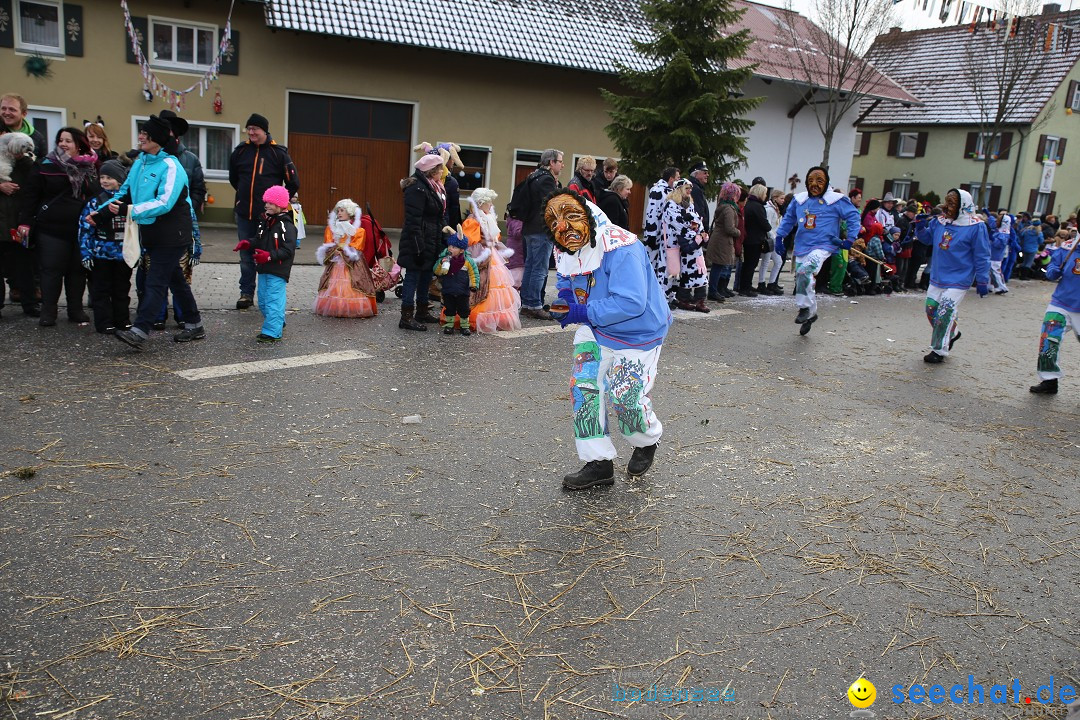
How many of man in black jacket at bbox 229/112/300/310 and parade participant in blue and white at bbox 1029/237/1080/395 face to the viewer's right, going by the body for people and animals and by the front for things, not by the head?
0

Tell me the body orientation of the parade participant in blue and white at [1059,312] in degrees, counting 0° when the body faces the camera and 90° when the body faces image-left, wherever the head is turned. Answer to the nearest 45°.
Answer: approximately 45°

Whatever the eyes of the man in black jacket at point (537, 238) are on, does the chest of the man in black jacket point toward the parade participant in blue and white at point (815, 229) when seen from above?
yes

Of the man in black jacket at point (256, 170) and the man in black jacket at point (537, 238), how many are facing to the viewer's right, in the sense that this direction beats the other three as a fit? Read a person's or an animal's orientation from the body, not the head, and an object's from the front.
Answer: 1

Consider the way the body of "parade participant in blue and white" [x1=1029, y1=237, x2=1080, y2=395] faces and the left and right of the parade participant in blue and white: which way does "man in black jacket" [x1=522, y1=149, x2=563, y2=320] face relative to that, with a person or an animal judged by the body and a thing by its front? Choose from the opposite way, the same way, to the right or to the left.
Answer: the opposite way

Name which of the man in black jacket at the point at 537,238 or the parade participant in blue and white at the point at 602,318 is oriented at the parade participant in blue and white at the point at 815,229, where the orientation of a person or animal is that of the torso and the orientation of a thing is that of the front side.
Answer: the man in black jacket

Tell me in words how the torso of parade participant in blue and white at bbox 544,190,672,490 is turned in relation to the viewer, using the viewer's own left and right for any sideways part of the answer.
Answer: facing the viewer and to the left of the viewer

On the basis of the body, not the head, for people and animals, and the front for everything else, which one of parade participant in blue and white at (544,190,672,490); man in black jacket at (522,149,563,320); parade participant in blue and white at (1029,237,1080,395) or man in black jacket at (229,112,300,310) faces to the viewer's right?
man in black jacket at (522,149,563,320)

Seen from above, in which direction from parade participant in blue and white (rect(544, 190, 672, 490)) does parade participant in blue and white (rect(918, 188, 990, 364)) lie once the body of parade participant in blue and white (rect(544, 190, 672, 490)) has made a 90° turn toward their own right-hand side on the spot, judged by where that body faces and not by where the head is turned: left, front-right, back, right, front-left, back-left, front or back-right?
right

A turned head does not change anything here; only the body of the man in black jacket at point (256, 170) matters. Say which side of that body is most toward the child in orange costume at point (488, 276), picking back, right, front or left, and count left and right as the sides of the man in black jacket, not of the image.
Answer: left

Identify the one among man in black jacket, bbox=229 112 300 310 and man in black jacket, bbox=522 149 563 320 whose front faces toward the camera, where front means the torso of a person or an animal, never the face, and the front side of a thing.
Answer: man in black jacket, bbox=229 112 300 310

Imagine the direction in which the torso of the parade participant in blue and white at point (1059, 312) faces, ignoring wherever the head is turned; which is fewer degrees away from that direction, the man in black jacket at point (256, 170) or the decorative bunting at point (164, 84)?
the man in black jacket

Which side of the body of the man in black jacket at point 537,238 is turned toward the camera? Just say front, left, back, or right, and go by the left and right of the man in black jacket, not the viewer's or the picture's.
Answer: right

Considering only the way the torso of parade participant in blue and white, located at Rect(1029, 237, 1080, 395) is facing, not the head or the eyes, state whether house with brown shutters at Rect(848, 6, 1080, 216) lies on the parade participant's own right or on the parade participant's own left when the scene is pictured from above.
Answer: on the parade participant's own right

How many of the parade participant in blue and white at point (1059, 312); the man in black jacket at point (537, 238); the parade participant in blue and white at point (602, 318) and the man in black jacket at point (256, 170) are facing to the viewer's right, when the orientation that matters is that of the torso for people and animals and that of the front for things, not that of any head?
1

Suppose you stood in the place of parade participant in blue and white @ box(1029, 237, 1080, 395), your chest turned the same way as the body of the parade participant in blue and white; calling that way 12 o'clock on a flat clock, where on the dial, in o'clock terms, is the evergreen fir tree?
The evergreen fir tree is roughly at 3 o'clock from the parade participant in blue and white.
